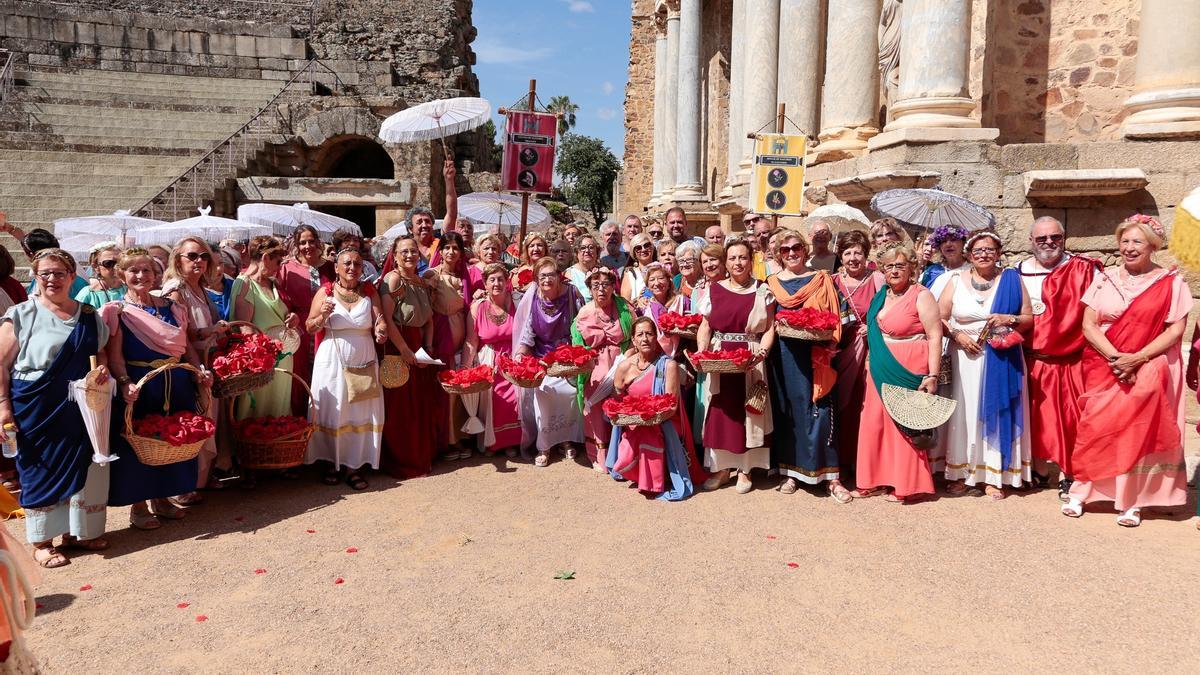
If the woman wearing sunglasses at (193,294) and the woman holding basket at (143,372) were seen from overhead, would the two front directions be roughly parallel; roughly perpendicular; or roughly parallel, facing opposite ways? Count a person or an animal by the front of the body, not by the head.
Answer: roughly parallel

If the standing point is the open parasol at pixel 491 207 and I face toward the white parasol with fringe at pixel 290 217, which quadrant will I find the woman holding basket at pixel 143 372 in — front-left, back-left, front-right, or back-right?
front-left

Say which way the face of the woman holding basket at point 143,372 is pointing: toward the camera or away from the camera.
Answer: toward the camera

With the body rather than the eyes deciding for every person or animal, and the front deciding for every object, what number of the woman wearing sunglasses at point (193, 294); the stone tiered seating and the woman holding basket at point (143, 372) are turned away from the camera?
0

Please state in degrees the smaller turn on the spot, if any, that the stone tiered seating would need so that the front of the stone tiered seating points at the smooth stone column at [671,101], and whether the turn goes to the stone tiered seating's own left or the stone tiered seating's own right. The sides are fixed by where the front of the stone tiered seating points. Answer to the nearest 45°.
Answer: approximately 45° to the stone tiered seating's own left

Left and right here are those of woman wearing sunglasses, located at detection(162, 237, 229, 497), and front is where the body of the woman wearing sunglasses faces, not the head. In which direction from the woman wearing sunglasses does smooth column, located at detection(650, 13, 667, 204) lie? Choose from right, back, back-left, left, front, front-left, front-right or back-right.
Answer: left

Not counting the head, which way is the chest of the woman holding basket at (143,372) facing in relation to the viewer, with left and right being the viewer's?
facing the viewer and to the right of the viewer

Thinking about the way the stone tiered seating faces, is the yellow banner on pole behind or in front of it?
in front

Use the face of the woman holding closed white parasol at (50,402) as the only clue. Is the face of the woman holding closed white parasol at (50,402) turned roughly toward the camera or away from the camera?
toward the camera

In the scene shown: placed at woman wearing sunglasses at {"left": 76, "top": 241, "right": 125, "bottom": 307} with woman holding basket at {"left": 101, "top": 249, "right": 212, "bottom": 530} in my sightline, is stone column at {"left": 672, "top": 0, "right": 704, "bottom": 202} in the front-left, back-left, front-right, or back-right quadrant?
back-left

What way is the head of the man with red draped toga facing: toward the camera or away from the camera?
toward the camera

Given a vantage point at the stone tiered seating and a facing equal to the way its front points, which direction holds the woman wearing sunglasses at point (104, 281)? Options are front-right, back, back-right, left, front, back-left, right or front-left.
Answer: front

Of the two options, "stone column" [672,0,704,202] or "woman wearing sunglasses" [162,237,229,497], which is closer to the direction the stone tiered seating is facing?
the woman wearing sunglasses

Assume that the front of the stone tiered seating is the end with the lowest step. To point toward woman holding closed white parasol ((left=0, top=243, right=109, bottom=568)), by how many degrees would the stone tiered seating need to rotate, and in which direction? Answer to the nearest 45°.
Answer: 0° — it already faces them

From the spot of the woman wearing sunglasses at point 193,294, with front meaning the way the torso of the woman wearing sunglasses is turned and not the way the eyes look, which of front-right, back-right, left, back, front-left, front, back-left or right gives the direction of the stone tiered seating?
back-left
